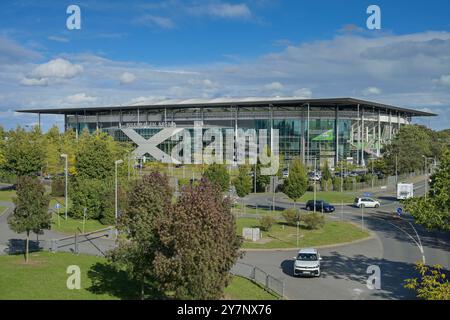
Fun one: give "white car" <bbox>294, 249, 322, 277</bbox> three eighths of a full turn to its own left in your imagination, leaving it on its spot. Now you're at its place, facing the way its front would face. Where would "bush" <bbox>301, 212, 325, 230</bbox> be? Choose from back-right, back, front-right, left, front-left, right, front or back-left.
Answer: front-left

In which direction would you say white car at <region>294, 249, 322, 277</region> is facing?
toward the camera

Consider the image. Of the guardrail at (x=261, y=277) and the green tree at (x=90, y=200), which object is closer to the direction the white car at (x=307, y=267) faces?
the guardrail

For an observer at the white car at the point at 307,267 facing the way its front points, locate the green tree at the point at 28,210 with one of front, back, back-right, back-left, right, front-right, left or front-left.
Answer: right

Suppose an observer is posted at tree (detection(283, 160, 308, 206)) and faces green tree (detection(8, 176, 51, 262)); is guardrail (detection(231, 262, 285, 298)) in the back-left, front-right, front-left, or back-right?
front-left

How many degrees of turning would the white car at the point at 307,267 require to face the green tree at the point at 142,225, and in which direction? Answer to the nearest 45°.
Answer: approximately 45° to its right

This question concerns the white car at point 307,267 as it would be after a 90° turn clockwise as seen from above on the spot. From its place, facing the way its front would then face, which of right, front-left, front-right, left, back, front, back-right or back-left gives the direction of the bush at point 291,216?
right

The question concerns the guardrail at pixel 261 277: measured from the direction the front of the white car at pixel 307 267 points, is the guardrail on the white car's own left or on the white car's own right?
on the white car's own right

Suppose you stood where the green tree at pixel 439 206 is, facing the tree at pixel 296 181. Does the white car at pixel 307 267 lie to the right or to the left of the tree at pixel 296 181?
left

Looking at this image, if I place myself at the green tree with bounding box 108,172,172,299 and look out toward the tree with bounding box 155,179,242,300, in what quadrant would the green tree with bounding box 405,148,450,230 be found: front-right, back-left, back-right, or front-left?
front-left

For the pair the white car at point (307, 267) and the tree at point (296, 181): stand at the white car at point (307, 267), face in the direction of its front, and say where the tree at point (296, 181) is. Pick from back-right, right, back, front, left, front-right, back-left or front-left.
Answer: back
